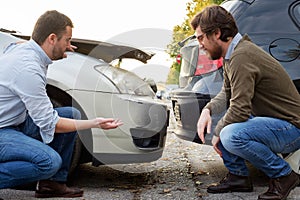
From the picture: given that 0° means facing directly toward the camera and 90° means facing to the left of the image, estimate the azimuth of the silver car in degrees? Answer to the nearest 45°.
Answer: approximately 315°

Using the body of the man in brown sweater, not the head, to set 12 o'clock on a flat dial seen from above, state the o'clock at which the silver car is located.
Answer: The silver car is roughly at 12 o'clock from the man in brown sweater.

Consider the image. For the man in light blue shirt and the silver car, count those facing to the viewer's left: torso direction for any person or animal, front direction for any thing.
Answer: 0

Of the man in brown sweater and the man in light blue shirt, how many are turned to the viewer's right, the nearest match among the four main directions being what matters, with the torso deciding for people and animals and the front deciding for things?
1

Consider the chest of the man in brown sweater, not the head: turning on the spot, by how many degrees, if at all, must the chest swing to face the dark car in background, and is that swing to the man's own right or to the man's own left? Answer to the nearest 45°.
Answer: approximately 90° to the man's own right

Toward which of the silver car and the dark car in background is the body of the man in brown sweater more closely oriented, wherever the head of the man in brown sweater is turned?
the silver car

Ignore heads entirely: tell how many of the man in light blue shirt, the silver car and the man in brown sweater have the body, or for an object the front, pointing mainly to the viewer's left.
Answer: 1

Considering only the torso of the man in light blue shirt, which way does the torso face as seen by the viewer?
to the viewer's right

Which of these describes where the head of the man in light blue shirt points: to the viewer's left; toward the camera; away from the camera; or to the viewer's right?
to the viewer's right

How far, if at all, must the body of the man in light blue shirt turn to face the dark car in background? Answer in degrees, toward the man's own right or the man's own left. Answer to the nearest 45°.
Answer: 0° — they already face it

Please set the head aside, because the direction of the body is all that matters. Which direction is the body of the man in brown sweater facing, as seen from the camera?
to the viewer's left

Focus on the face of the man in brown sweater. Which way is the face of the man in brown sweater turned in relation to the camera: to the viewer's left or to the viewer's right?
to the viewer's left
